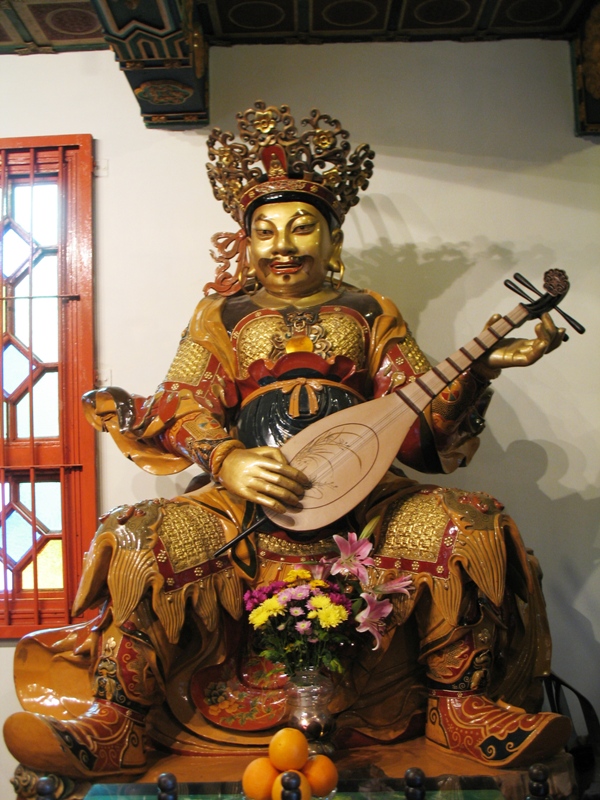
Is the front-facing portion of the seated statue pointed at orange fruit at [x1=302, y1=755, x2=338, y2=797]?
yes

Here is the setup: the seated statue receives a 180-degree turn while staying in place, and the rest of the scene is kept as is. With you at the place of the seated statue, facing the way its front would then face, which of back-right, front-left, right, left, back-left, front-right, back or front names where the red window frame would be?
front-left

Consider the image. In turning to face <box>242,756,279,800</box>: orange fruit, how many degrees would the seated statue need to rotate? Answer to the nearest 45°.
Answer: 0° — it already faces it

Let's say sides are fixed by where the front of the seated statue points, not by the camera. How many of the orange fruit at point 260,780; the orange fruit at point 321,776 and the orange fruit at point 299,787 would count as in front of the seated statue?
3

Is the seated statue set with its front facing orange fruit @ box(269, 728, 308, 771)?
yes

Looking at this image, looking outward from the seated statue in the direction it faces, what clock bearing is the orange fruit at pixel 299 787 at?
The orange fruit is roughly at 12 o'clock from the seated statue.

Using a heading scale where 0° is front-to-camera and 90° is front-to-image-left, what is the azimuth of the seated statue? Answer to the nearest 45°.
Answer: approximately 0°
